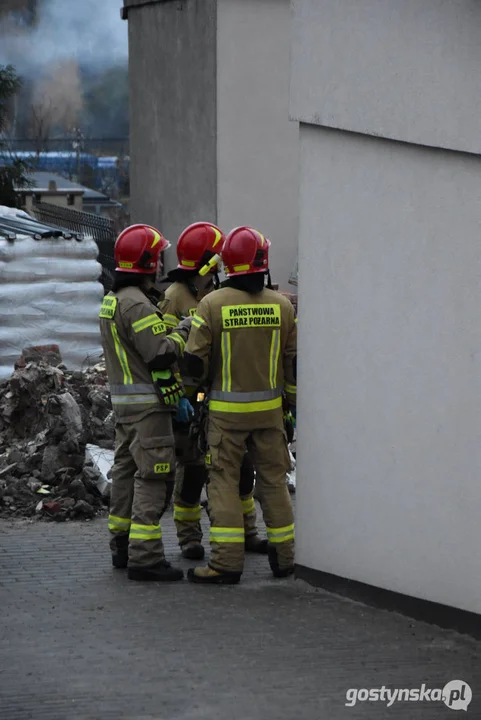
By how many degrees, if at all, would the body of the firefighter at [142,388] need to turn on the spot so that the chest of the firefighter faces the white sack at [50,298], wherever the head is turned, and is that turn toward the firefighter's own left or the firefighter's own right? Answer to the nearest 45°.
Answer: approximately 45° to the firefighter's own left

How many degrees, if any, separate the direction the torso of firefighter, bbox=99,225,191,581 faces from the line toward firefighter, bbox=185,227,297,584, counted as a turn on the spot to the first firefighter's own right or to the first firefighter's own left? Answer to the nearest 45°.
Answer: approximately 45° to the first firefighter's own right

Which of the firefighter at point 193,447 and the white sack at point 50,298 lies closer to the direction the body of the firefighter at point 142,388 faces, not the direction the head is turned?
the firefighter

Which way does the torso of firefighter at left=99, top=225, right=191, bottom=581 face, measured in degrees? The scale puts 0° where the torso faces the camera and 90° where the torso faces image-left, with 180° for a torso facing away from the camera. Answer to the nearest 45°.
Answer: approximately 225°

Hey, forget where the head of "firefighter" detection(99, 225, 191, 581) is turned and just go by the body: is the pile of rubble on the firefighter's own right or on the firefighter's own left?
on the firefighter's own left

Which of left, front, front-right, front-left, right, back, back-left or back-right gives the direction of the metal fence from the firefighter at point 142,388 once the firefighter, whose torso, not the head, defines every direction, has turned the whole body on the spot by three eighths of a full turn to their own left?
right

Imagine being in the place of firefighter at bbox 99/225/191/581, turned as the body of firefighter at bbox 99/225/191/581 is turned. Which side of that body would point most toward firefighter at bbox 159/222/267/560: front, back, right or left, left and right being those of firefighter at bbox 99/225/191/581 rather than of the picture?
front
